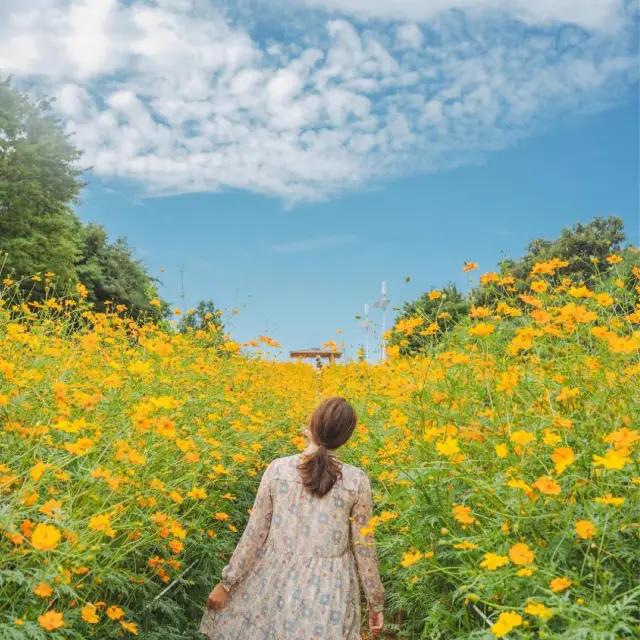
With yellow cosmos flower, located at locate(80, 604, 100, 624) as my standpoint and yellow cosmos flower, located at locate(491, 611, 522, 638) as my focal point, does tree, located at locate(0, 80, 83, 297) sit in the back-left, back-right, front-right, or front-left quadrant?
back-left

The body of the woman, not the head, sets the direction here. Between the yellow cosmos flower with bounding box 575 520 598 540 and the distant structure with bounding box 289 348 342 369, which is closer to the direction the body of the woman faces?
the distant structure

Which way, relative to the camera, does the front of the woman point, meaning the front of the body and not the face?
away from the camera

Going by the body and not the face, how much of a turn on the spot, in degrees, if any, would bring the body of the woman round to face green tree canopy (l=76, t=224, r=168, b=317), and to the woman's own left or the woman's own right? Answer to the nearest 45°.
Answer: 0° — they already face it

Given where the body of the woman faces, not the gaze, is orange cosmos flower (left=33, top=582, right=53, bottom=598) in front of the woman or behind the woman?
behind
